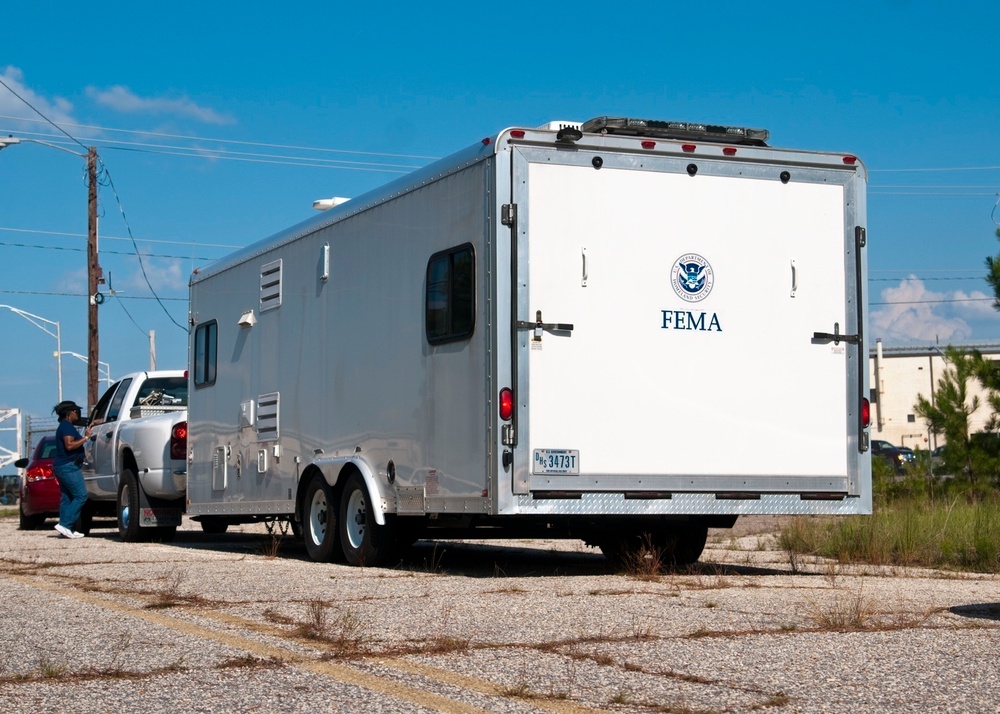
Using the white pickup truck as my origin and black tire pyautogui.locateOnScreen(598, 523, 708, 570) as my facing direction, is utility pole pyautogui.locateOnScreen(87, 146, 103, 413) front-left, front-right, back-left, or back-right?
back-left

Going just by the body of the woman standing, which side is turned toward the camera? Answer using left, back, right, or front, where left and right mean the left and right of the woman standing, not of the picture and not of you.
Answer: right

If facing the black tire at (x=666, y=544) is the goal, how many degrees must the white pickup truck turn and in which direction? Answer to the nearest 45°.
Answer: approximately 180°

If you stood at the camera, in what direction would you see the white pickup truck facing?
facing away from the viewer and to the left of the viewer

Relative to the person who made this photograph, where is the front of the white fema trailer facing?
facing away from the viewer and to the left of the viewer

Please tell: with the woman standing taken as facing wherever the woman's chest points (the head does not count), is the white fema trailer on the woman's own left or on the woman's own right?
on the woman's own right

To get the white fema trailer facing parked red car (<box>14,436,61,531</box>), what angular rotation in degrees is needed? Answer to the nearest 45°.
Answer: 0° — it already faces it

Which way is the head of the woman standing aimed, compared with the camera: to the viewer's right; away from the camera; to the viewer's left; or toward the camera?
to the viewer's right

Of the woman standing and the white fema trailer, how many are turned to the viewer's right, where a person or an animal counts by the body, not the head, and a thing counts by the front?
1
